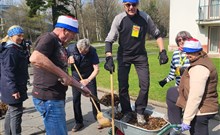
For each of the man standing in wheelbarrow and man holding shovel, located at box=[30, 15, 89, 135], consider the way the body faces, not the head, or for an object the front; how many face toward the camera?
1

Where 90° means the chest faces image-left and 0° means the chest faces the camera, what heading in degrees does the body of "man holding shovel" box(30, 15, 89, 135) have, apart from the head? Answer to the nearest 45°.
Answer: approximately 270°

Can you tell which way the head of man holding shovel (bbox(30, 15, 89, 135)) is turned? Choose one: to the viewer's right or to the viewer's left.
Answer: to the viewer's right

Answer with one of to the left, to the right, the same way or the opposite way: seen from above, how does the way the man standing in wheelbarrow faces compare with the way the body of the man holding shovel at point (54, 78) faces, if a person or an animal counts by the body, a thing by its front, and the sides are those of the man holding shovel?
to the right

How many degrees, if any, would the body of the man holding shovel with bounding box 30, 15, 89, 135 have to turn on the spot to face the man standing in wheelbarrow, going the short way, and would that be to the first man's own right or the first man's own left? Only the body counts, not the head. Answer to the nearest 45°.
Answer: approximately 45° to the first man's own left

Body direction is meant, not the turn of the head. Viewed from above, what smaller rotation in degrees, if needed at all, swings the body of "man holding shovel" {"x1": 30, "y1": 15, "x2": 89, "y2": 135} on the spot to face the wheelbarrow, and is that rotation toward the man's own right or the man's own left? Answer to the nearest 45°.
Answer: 0° — they already face it

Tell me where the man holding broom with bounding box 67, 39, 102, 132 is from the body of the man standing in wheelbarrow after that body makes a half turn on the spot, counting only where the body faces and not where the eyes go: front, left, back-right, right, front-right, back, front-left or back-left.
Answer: front-left

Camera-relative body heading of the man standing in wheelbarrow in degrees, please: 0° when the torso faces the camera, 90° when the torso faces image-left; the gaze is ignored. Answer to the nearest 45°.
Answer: approximately 0°
